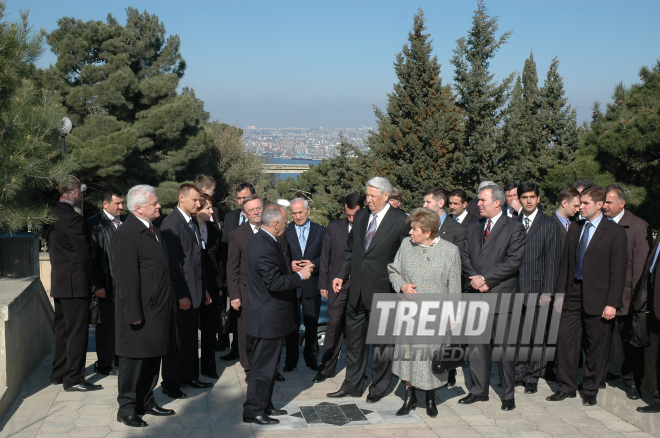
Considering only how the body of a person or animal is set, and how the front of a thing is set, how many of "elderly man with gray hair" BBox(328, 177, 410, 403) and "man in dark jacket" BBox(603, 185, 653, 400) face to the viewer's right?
0

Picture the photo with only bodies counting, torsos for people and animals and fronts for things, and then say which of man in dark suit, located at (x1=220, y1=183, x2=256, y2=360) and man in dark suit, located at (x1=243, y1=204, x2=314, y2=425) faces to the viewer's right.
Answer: man in dark suit, located at (x1=243, y1=204, x2=314, y2=425)

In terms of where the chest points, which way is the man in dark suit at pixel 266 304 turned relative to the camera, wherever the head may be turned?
to the viewer's right

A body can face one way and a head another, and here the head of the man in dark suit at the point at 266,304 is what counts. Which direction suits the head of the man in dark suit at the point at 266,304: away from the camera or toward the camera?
away from the camera

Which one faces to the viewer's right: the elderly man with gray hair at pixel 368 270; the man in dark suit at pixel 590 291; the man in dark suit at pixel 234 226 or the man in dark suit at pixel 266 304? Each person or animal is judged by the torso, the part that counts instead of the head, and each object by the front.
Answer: the man in dark suit at pixel 266 304

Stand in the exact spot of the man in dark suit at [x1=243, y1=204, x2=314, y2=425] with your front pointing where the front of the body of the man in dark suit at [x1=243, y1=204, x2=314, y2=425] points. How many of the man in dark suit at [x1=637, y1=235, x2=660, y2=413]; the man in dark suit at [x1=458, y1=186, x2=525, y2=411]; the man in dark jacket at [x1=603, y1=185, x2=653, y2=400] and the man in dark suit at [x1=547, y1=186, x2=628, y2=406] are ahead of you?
4

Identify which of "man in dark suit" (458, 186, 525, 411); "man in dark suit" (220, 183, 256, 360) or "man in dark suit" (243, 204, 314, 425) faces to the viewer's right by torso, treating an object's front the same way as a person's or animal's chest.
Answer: "man in dark suit" (243, 204, 314, 425)
